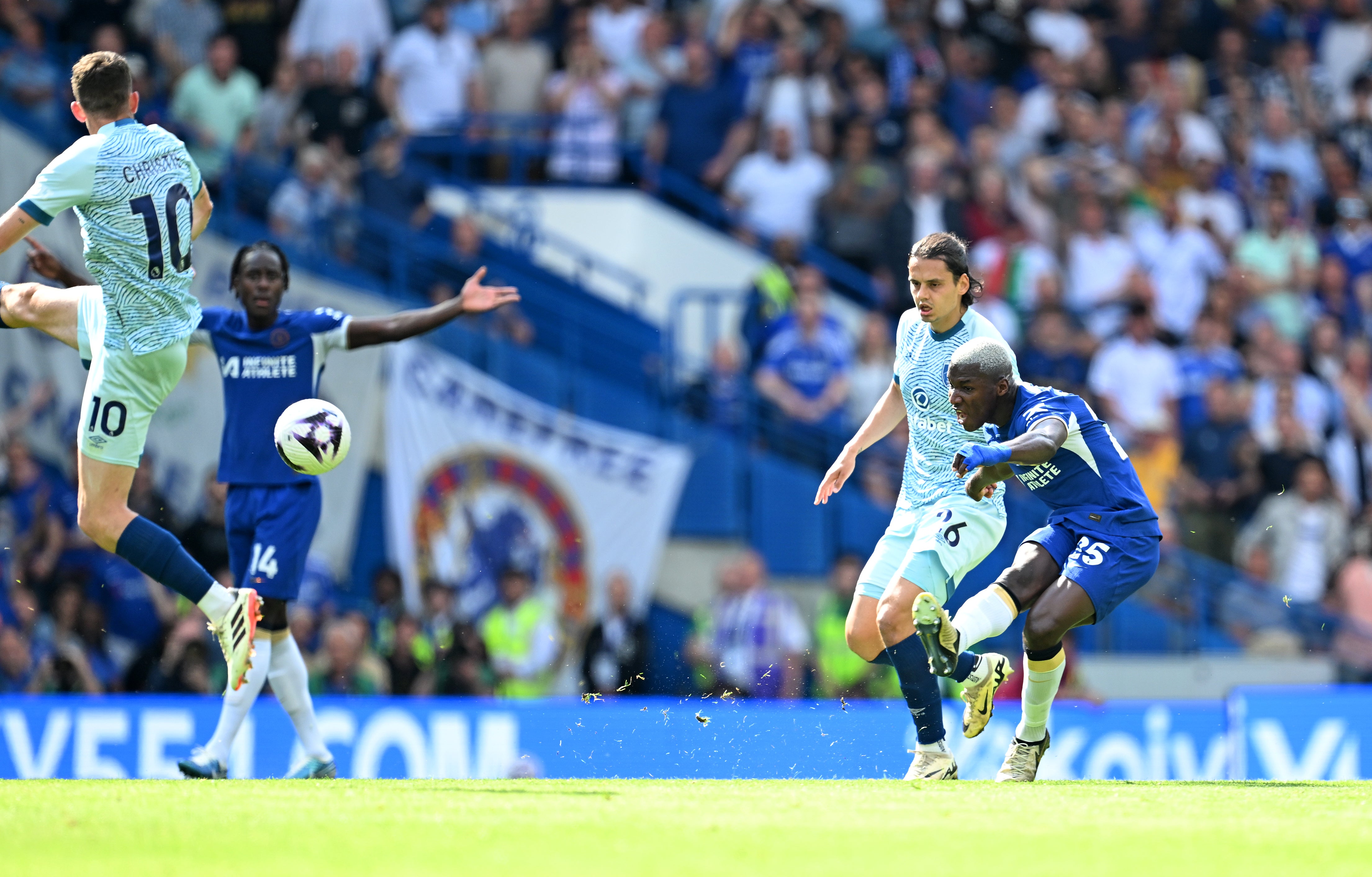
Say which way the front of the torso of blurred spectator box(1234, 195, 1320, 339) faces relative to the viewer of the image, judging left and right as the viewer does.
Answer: facing the viewer

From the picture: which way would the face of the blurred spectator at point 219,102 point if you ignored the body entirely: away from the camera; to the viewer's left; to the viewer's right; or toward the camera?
toward the camera

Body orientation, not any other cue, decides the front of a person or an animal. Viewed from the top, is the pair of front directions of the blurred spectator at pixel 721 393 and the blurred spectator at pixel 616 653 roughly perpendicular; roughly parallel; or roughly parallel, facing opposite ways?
roughly parallel

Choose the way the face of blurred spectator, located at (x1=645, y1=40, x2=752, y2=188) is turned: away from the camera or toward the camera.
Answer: toward the camera

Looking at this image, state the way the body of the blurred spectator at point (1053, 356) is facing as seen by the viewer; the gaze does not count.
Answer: toward the camera

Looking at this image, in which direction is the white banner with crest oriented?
toward the camera

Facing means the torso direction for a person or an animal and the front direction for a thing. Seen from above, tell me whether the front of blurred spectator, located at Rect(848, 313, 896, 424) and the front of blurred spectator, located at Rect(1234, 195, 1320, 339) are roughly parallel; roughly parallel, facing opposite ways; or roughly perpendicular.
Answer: roughly parallel

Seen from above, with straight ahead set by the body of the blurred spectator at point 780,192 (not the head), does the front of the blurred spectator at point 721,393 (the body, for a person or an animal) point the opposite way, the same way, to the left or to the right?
the same way

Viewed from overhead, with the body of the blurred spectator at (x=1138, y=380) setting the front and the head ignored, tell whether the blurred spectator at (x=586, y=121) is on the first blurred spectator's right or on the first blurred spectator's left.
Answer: on the first blurred spectator's right

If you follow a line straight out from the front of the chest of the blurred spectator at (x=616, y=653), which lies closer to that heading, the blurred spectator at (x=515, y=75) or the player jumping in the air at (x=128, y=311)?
the player jumping in the air

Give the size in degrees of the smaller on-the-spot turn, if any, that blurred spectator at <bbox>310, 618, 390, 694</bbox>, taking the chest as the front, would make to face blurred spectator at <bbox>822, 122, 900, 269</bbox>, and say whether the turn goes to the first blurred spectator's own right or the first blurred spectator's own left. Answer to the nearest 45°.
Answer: approximately 135° to the first blurred spectator's own left

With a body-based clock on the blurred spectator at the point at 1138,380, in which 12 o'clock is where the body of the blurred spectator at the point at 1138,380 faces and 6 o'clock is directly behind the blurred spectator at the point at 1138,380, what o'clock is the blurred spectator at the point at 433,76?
the blurred spectator at the point at 433,76 is roughly at 3 o'clock from the blurred spectator at the point at 1138,380.

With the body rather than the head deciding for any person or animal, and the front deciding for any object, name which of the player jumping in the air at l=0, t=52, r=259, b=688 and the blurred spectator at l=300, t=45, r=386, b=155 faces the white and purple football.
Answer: the blurred spectator

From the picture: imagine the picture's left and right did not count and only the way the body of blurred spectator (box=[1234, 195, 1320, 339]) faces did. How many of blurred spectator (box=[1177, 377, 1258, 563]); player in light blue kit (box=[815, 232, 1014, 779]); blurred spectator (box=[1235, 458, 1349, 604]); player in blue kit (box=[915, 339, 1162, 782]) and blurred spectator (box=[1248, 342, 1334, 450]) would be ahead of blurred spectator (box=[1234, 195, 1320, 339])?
5

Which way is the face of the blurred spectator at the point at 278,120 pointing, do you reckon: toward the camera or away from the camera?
toward the camera

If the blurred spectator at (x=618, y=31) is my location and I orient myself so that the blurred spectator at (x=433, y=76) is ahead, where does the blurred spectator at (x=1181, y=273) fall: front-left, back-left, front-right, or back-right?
back-left

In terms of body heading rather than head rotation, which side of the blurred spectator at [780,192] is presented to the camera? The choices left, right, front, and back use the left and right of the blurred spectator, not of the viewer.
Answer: front

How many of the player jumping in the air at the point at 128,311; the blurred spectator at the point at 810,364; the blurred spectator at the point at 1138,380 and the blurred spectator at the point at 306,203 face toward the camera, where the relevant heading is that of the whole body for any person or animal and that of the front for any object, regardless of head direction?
3

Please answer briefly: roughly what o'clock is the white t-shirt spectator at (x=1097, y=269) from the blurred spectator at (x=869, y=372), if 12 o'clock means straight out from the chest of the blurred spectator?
The white t-shirt spectator is roughly at 8 o'clock from the blurred spectator.

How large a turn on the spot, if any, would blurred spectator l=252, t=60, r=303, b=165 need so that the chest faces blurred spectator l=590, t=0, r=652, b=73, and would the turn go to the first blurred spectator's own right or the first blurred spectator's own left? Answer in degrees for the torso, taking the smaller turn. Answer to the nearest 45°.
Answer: approximately 45° to the first blurred spectator's own left

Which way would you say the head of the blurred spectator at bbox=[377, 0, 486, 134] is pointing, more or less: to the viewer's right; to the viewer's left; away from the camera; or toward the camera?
toward the camera
